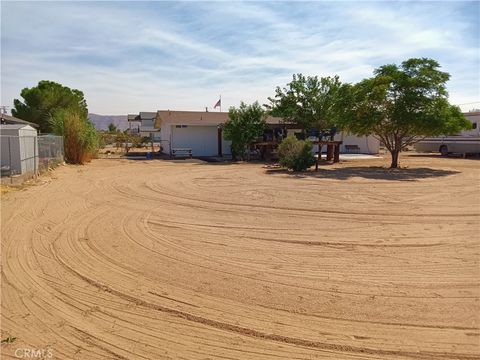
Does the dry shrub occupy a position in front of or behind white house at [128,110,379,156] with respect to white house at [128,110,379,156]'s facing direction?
in front

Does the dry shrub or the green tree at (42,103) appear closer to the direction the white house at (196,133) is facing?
the dry shrub

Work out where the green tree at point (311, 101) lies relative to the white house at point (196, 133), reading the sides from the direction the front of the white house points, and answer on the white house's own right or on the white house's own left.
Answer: on the white house's own left

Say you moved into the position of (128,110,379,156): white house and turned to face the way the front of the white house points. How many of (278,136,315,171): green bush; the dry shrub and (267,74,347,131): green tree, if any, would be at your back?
0

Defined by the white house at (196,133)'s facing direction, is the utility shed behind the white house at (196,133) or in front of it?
in front

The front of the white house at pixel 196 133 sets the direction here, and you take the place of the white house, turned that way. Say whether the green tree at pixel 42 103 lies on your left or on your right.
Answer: on your right

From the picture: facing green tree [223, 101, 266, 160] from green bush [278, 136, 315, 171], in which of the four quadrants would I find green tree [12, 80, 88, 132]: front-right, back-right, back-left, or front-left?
front-left

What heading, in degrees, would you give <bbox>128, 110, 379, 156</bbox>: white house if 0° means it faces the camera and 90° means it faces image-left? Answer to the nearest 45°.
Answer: approximately 0°

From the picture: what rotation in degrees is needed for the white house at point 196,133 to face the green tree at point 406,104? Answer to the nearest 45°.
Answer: approximately 45° to its left

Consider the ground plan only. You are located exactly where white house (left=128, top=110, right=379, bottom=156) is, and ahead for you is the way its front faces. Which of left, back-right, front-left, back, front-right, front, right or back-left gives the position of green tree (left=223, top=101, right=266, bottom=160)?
front-left

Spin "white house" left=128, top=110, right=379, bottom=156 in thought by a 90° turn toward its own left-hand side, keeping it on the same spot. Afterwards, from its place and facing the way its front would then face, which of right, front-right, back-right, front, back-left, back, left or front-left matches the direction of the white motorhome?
front
